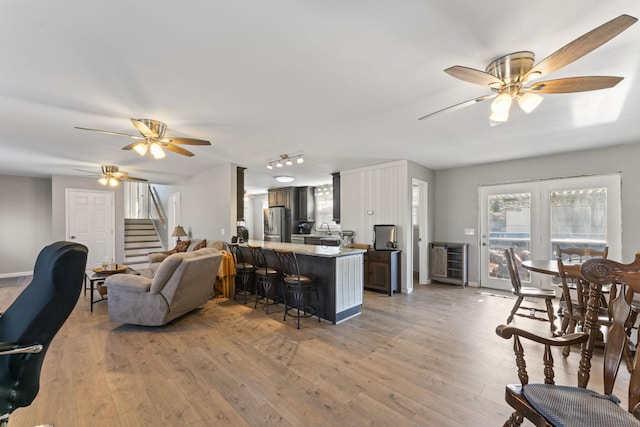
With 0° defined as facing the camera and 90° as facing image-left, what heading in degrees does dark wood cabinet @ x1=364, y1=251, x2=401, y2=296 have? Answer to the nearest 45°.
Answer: approximately 45°

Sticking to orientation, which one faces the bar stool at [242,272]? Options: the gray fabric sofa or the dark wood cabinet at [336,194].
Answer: the dark wood cabinet

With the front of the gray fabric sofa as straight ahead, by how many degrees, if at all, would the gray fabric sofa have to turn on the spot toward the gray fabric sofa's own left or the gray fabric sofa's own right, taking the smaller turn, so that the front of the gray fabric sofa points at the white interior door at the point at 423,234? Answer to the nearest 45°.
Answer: approximately 135° to the gray fabric sofa's own right

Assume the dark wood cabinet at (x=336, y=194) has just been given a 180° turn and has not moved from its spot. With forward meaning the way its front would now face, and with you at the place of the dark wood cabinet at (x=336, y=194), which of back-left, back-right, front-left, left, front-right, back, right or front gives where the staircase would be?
back-left

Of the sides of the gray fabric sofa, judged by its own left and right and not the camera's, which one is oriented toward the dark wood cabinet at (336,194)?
right

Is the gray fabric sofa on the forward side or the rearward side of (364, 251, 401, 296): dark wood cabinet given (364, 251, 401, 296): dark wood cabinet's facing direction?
on the forward side

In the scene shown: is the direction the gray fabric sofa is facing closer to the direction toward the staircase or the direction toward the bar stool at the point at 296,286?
the staircase

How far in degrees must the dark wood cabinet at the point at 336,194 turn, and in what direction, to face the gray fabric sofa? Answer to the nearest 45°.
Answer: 0° — it already faces it

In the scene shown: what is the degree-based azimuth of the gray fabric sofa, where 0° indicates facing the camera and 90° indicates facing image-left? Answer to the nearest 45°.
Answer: approximately 135°

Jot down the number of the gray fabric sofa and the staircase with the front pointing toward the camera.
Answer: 1

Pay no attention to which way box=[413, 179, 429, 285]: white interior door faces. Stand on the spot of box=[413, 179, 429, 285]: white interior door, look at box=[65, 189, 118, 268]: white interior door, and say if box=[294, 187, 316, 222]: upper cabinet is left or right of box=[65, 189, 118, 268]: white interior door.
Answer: right
